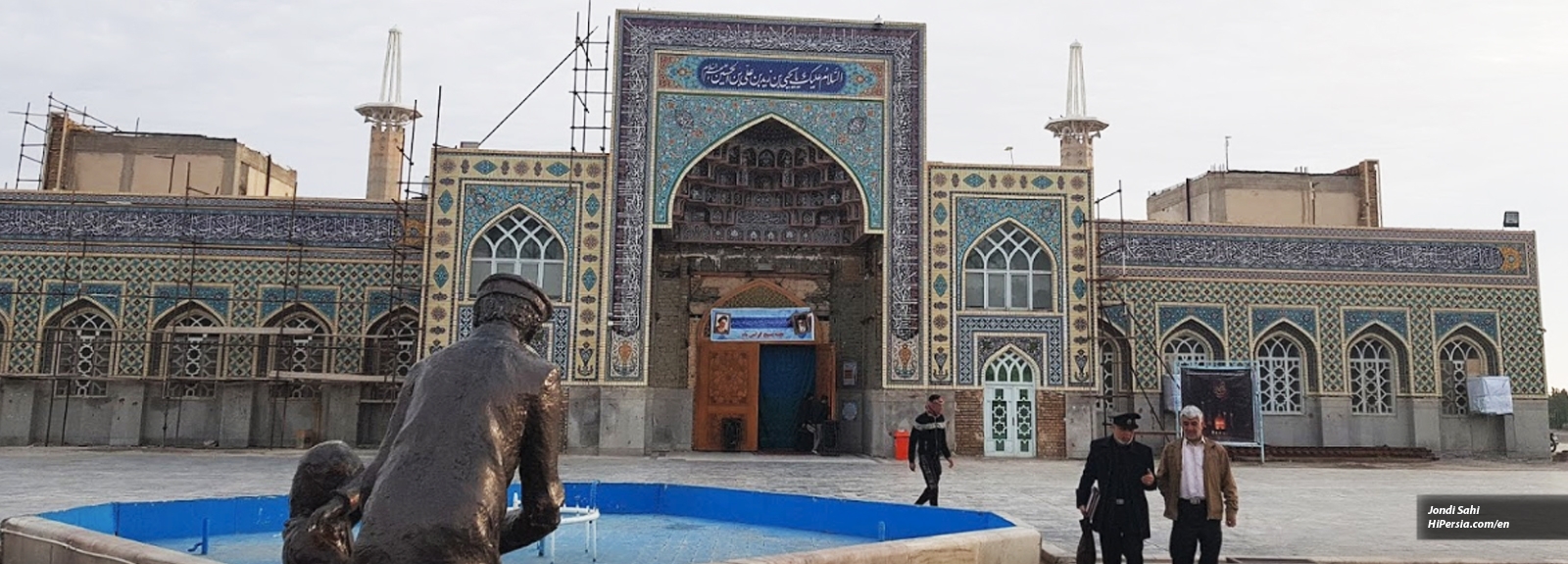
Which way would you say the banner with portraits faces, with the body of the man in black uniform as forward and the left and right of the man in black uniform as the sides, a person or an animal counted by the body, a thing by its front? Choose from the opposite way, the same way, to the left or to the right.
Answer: the same way

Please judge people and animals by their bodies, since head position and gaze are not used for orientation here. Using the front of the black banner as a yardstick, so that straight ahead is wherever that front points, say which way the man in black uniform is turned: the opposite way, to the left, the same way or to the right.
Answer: the same way

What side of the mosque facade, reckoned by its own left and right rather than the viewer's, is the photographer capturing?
front

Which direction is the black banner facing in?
toward the camera

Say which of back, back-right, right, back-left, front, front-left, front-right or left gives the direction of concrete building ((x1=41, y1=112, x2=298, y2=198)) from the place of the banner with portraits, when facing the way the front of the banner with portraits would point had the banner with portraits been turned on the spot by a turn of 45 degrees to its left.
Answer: back-right

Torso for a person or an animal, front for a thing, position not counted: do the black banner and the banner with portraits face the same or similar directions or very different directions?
same or similar directions

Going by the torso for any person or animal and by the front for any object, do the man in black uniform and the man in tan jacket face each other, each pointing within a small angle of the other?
no

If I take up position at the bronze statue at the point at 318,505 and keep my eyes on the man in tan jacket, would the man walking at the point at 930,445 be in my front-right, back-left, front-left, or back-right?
front-left

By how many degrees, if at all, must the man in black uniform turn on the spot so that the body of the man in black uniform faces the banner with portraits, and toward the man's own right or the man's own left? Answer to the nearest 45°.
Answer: approximately 135° to the man's own right

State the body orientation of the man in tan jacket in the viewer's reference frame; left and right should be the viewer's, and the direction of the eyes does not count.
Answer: facing the viewer

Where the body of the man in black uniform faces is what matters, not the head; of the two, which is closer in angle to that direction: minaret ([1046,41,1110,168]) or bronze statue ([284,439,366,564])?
the bronze statue

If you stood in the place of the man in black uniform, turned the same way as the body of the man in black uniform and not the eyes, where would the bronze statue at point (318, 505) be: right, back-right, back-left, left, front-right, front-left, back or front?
front-right

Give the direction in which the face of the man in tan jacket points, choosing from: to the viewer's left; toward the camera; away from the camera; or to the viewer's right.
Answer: toward the camera

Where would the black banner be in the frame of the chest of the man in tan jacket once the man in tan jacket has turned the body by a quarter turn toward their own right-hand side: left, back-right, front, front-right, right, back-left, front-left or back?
right

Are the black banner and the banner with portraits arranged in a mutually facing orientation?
no
